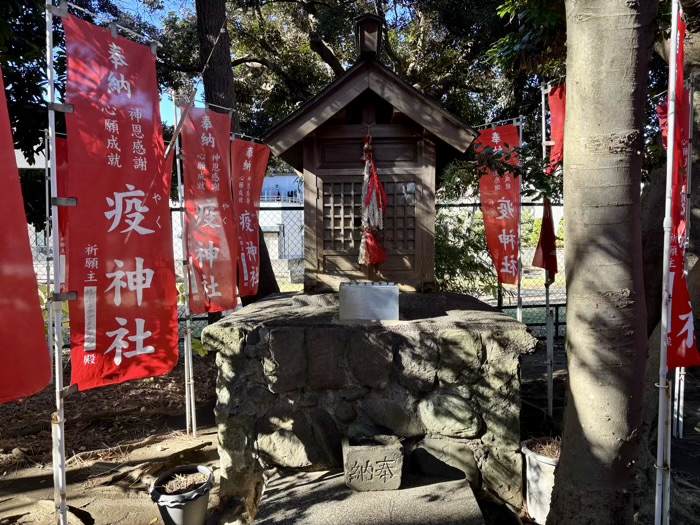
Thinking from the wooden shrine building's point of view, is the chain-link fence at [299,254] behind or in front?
behind

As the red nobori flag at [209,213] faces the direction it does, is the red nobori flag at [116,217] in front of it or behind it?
in front

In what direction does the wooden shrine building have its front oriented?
toward the camera

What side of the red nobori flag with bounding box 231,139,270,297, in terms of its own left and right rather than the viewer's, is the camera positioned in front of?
front

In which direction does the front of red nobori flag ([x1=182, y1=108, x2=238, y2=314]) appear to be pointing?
toward the camera

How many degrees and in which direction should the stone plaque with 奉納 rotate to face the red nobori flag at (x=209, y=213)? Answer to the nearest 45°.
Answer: approximately 135° to its right

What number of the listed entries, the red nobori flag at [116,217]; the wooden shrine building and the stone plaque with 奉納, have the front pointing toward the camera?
3

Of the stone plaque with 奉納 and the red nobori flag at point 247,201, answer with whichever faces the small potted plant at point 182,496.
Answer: the red nobori flag

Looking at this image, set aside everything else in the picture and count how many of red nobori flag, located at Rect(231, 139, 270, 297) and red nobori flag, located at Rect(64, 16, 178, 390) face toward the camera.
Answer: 2

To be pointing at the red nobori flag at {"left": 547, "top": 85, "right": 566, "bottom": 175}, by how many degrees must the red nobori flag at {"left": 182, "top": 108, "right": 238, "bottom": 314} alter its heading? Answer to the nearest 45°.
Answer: approximately 90° to its left

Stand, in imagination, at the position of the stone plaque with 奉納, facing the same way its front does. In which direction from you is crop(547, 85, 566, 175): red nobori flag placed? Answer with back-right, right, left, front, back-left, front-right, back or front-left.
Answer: back-left

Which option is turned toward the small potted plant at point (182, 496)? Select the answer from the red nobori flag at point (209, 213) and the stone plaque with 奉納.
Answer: the red nobori flag
